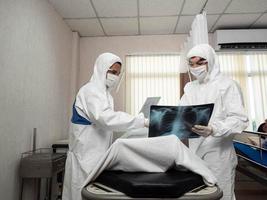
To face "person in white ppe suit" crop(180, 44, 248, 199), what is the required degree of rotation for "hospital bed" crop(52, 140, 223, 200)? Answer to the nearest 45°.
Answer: approximately 135° to its left

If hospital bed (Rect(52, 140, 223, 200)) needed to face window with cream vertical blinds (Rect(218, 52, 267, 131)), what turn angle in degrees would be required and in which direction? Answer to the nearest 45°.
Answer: approximately 135° to its left

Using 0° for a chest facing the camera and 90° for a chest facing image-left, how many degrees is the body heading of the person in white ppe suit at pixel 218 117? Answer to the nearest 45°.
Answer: approximately 45°

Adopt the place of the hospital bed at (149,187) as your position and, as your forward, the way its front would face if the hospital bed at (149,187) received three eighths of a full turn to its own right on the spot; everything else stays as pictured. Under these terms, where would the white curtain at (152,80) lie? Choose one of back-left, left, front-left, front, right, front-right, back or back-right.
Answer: front-right

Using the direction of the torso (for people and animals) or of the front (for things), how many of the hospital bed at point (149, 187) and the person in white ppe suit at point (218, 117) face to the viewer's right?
0

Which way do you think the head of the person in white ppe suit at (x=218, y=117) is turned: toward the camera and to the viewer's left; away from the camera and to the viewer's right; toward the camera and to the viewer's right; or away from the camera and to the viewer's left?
toward the camera and to the viewer's left
